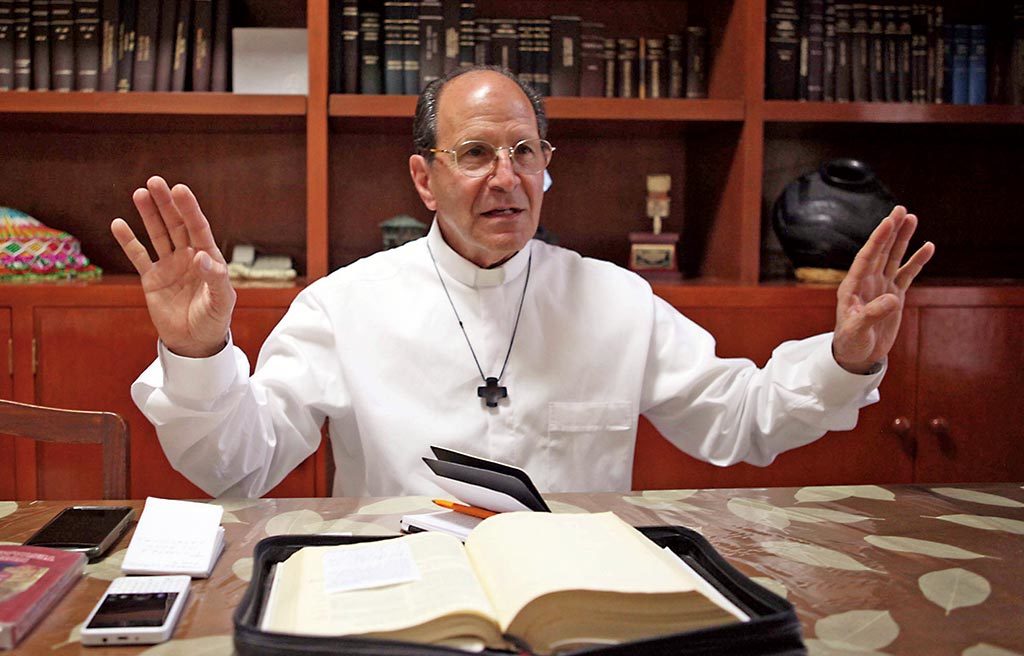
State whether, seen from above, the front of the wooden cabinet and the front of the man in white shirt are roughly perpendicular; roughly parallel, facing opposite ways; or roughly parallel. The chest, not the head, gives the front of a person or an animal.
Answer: roughly parallel

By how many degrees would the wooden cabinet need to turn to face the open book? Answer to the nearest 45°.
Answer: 0° — it already faces it

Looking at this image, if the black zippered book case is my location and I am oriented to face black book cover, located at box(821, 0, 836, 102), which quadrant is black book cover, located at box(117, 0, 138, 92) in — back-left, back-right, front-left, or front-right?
front-left

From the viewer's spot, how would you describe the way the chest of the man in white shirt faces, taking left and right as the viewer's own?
facing the viewer

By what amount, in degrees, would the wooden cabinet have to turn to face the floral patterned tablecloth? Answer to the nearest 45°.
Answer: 0° — it already faces it

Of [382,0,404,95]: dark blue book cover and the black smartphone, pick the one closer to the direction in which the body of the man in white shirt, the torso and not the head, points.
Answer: the black smartphone

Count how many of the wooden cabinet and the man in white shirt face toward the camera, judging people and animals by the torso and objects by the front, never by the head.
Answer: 2

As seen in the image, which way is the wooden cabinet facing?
toward the camera

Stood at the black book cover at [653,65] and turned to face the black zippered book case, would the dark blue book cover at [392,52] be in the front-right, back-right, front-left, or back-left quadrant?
front-right

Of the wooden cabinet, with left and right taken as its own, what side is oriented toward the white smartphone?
front

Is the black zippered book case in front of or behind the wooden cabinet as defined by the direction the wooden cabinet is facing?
in front
